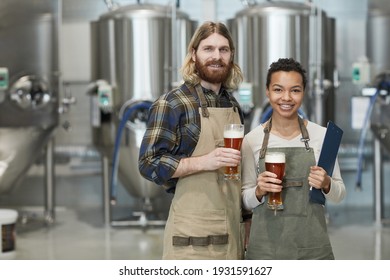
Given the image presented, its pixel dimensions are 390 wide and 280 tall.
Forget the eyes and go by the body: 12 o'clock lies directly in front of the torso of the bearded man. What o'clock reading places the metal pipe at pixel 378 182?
The metal pipe is roughly at 8 o'clock from the bearded man.

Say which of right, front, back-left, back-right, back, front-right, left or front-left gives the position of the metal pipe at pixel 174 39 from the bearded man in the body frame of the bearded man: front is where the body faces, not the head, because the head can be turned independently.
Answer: back-left

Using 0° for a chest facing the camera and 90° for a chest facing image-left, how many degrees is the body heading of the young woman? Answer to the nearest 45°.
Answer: approximately 0°

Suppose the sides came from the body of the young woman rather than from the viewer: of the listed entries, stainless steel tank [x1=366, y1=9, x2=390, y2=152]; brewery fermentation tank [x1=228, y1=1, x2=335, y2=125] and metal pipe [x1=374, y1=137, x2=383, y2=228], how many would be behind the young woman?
3

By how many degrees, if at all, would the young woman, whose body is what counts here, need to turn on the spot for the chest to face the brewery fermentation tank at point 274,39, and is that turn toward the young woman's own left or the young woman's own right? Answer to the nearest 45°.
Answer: approximately 180°

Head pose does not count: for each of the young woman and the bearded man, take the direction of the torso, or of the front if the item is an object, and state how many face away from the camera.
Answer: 0

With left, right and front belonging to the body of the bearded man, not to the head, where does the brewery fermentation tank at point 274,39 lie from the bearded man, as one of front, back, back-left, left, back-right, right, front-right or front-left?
back-left

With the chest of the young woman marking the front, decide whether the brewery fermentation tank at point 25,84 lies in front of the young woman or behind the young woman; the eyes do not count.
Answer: behind
